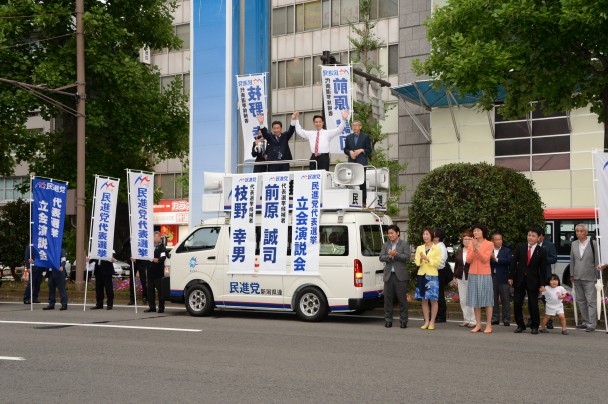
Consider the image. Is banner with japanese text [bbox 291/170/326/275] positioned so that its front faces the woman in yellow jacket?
no

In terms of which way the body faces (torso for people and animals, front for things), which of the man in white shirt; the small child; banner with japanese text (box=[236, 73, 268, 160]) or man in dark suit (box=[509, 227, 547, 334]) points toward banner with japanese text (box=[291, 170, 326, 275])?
the man in white shirt

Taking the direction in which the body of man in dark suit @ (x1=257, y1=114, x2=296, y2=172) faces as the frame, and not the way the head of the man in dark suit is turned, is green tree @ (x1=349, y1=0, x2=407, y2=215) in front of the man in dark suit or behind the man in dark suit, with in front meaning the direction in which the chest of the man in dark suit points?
behind

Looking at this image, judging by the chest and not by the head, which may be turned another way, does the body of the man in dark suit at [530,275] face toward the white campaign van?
no

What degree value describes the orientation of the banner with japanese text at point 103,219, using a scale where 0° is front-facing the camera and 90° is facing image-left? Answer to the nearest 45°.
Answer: approximately 0°

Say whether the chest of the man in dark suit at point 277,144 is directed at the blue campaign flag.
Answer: no

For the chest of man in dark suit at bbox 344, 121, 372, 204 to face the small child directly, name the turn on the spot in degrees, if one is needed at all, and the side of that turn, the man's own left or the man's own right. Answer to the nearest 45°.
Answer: approximately 45° to the man's own left

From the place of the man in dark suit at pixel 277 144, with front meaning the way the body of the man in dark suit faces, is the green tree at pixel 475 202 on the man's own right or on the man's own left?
on the man's own left

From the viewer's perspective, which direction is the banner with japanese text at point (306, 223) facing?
toward the camera

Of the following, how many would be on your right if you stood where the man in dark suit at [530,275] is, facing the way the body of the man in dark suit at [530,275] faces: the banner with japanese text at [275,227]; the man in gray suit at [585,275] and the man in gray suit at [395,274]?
2

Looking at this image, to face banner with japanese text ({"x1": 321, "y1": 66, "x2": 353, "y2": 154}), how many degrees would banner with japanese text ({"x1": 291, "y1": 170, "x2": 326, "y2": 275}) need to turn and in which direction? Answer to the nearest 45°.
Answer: approximately 180°

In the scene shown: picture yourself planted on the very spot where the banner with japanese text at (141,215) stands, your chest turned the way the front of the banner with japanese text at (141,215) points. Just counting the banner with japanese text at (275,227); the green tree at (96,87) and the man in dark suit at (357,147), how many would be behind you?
1
